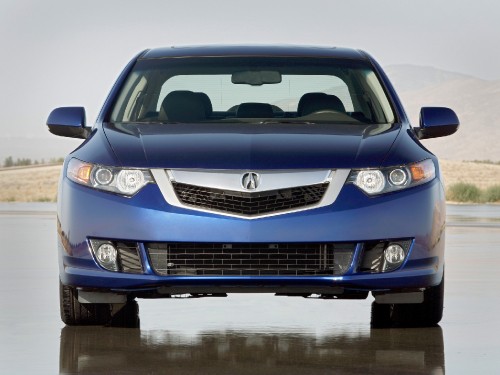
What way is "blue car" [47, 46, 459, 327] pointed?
toward the camera
